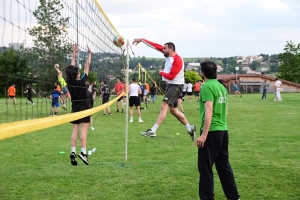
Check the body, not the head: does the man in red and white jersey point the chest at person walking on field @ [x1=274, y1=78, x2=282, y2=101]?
no

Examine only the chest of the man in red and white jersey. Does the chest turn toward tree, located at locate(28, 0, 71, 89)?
no

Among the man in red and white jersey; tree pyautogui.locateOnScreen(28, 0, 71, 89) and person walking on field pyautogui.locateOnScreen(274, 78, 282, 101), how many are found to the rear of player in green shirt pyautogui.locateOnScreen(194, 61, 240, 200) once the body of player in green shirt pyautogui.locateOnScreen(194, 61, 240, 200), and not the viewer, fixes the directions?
0

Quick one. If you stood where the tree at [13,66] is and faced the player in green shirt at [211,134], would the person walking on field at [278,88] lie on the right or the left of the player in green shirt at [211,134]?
left

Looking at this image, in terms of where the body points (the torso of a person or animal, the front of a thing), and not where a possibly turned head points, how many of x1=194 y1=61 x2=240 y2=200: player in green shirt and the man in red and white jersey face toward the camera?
0

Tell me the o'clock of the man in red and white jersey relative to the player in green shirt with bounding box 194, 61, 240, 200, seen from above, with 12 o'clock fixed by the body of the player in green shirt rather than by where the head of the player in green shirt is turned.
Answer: The man in red and white jersey is roughly at 1 o'clock from the player in green shirt.

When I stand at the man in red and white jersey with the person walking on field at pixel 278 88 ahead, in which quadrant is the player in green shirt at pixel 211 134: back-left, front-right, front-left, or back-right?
back-right

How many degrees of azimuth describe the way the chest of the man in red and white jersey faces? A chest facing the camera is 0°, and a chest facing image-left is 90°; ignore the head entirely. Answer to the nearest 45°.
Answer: approximately 90°

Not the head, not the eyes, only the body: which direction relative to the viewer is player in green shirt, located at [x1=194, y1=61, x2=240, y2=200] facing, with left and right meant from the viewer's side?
facing away from the viewer and to the left of the viewer

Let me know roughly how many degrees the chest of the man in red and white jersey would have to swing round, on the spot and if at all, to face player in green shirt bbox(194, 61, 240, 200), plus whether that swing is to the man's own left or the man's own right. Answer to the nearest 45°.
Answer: approximately 90° to the man's own left
